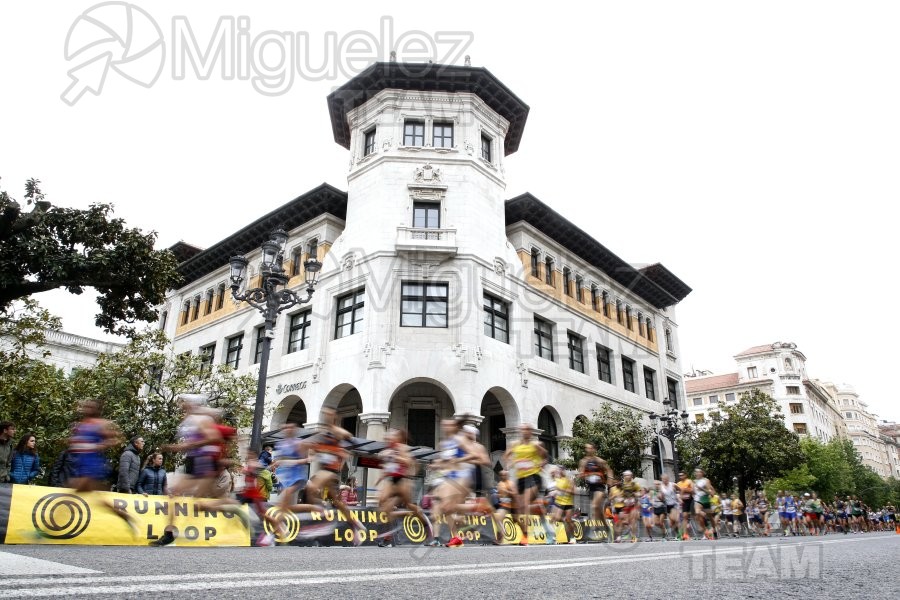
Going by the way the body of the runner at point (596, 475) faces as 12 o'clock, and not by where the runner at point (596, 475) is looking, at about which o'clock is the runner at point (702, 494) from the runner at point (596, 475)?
the runner at point (702, 494) is roughly at 7 o'clock from the runner at point (596, 475).

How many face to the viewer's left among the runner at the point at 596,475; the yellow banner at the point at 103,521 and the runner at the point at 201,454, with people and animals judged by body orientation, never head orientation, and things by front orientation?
1

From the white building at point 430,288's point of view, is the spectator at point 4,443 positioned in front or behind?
in front

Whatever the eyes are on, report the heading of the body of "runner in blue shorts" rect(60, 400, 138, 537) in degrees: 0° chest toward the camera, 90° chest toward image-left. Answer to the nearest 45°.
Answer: approximately 90°

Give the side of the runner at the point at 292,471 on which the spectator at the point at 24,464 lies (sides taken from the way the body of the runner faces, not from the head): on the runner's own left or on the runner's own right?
on the runner's own right

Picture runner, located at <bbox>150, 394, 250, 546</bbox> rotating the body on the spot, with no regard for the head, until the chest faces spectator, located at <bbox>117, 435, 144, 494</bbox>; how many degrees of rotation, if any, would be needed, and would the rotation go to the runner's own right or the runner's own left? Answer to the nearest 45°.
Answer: approximately 90° to the runner's own right

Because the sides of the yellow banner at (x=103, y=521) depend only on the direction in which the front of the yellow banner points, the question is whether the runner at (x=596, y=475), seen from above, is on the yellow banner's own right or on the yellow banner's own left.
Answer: on the yellow banner's own left

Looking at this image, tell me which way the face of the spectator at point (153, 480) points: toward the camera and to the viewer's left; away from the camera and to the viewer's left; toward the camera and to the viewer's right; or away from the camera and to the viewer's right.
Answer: toward the camera and to the viewer's right

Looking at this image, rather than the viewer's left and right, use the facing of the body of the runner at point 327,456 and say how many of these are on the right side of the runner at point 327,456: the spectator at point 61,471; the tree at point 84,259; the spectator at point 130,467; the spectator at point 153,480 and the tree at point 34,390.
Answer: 5

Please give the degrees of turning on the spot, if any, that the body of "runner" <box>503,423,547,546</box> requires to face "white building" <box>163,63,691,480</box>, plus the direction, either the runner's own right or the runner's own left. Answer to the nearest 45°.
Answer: approximately 180°

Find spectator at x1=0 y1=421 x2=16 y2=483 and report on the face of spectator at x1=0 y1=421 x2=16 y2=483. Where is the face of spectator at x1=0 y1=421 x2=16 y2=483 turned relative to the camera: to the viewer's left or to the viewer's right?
to the viewer's right

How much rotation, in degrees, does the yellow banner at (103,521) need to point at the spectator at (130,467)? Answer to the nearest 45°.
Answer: approximately 180°

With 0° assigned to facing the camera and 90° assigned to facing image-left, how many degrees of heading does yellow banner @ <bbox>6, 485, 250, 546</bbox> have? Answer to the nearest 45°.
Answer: approximately 0°
